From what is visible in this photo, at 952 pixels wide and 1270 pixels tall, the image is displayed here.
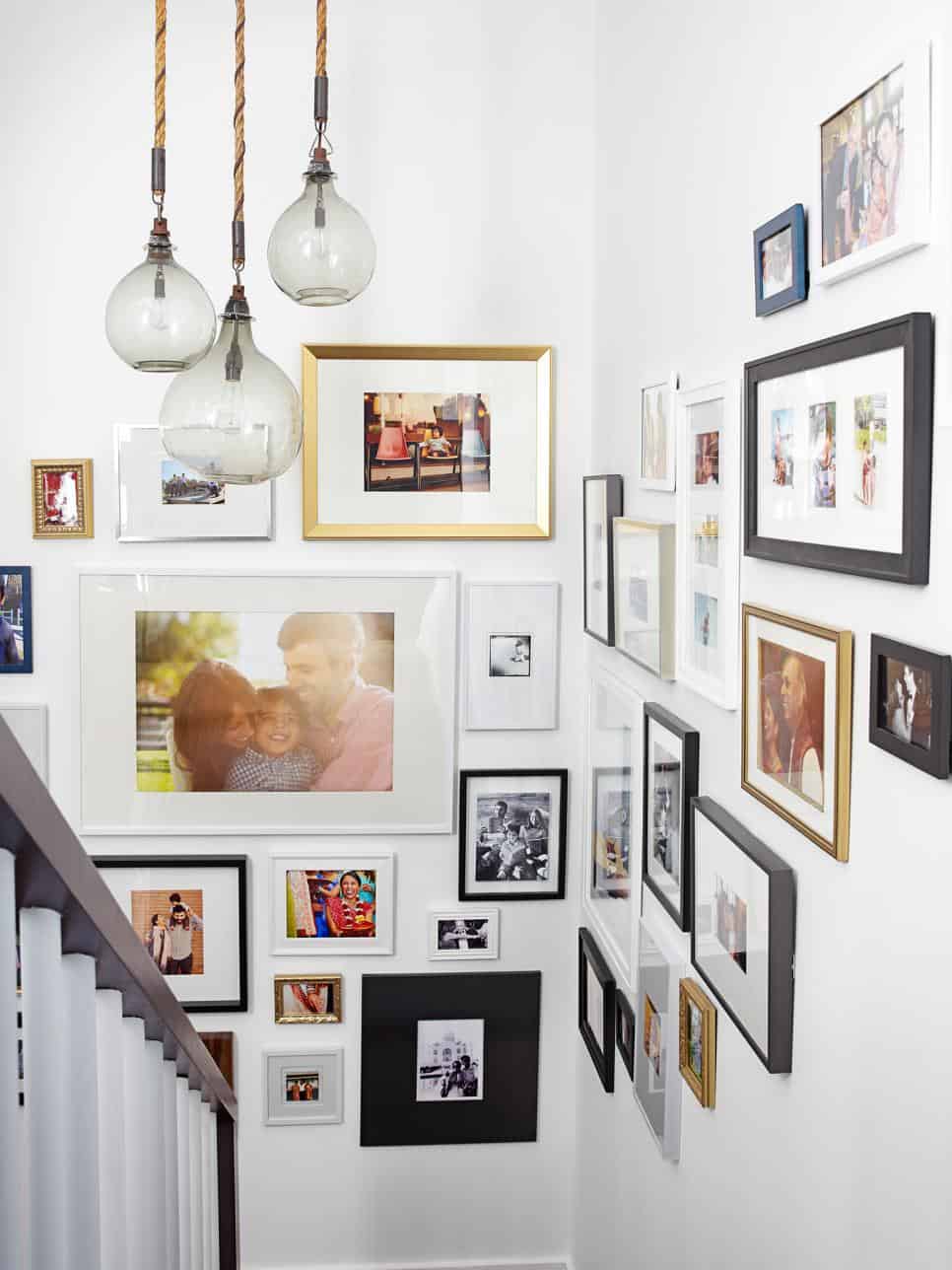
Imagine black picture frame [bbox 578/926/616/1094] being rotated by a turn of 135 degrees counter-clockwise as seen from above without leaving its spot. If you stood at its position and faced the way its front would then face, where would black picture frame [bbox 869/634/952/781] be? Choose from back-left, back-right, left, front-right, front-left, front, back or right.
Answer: front-right

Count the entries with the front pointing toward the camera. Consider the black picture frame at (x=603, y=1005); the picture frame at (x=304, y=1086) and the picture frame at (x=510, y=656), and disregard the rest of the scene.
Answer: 2

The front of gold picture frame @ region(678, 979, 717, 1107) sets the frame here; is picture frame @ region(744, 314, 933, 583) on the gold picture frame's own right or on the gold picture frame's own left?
on the gold picture frame's own left

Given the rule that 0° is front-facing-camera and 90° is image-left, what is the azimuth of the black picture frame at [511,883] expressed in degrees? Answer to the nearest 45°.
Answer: approximately 0°

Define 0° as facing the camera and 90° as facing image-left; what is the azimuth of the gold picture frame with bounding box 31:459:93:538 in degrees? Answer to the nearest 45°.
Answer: approximately 0°

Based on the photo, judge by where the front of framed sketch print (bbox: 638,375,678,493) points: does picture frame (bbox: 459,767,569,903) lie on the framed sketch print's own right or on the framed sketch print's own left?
on the framed sketch print's own right

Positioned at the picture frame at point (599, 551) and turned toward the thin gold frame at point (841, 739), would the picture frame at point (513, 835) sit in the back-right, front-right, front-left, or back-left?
back-right
